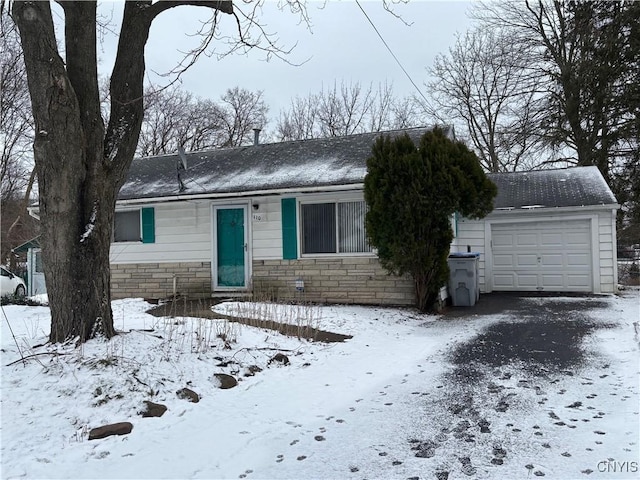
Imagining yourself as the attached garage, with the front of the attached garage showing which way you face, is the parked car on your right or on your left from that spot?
on your right

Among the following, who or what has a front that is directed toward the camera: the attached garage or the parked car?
the attached garage

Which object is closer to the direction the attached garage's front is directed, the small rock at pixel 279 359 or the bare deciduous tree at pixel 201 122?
the small rock

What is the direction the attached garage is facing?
toward the camera

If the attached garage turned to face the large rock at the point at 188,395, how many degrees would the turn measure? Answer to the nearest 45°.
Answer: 0° — it already faces it

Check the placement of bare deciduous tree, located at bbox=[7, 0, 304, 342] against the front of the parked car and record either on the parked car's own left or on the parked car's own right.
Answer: on the parked car's own right

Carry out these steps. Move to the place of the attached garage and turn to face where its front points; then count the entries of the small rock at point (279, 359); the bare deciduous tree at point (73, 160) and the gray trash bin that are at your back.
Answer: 0

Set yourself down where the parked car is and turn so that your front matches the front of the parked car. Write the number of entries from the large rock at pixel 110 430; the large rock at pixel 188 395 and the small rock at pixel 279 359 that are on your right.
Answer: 3

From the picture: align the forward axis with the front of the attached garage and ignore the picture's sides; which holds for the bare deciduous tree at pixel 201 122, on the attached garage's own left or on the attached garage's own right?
on the attached garage's own right

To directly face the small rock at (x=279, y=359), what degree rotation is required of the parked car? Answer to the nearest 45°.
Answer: approximately 90° to its right

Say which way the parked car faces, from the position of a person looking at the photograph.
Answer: facing to the right of the viewer

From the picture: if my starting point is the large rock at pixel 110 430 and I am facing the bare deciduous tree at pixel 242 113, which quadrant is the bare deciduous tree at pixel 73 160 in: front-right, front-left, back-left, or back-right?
front-left

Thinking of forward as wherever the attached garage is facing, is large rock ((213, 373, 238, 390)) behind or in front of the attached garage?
in front

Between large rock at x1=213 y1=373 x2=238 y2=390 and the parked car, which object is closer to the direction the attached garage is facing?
the large rock

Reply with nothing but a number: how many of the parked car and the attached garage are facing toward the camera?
1

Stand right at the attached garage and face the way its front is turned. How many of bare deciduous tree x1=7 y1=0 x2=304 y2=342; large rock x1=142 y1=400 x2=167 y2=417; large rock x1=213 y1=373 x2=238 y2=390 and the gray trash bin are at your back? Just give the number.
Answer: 0
